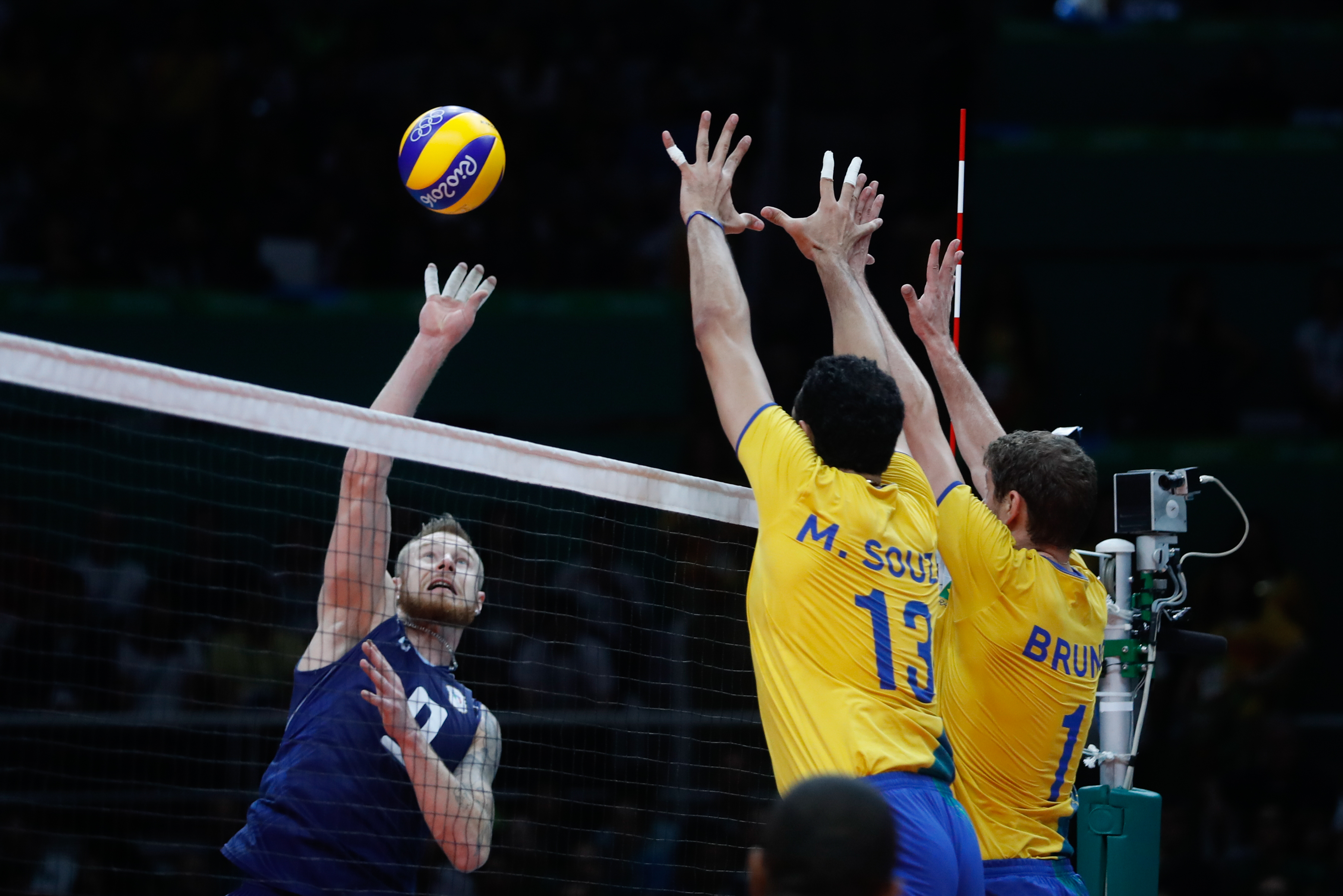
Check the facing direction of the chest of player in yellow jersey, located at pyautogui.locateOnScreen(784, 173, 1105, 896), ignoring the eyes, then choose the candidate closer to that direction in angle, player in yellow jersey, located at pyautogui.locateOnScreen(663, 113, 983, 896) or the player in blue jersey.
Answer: the player in blue jersey

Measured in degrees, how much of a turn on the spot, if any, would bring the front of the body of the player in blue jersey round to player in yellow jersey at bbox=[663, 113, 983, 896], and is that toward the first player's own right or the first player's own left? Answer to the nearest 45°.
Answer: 0° — they already face them

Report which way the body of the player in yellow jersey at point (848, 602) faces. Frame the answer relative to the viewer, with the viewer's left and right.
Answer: facing away from the viewer and to the left of the viewer

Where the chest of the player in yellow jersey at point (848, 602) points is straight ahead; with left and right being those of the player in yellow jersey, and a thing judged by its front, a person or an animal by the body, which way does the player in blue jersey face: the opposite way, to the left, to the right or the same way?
the opposite way

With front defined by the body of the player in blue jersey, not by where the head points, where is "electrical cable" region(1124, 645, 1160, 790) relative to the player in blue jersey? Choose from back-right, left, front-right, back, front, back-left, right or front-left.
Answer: front-left

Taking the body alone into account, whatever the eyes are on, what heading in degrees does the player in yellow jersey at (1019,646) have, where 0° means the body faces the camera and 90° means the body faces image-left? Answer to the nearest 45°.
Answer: approximately 135°

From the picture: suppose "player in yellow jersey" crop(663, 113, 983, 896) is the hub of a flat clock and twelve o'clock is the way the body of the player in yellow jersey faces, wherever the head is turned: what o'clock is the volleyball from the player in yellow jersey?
The volleyball is roughly at 12 o'clock from the player in yellow jersey.

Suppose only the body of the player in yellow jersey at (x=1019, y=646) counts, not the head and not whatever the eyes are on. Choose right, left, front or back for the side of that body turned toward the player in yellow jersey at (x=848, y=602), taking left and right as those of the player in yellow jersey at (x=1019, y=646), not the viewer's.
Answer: left

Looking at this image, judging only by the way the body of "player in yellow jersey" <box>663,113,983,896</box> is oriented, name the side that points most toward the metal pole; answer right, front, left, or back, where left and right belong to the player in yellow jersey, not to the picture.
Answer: right

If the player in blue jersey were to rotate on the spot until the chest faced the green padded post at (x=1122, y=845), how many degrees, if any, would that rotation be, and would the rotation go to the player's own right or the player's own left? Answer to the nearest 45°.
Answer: approximately 45° to the player's own left

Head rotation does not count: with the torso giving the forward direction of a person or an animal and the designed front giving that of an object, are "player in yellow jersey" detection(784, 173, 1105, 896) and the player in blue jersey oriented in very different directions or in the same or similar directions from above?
very different directions

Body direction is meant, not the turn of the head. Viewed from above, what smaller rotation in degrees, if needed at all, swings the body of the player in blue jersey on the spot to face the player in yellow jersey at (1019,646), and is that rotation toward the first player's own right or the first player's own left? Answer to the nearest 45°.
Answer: approximately 45° to the first player's own left

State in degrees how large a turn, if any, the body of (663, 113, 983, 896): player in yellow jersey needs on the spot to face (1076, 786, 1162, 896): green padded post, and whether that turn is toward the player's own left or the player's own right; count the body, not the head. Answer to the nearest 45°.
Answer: approximately 90° to the player's own right

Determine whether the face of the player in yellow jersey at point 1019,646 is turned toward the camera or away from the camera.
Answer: away from the camera
